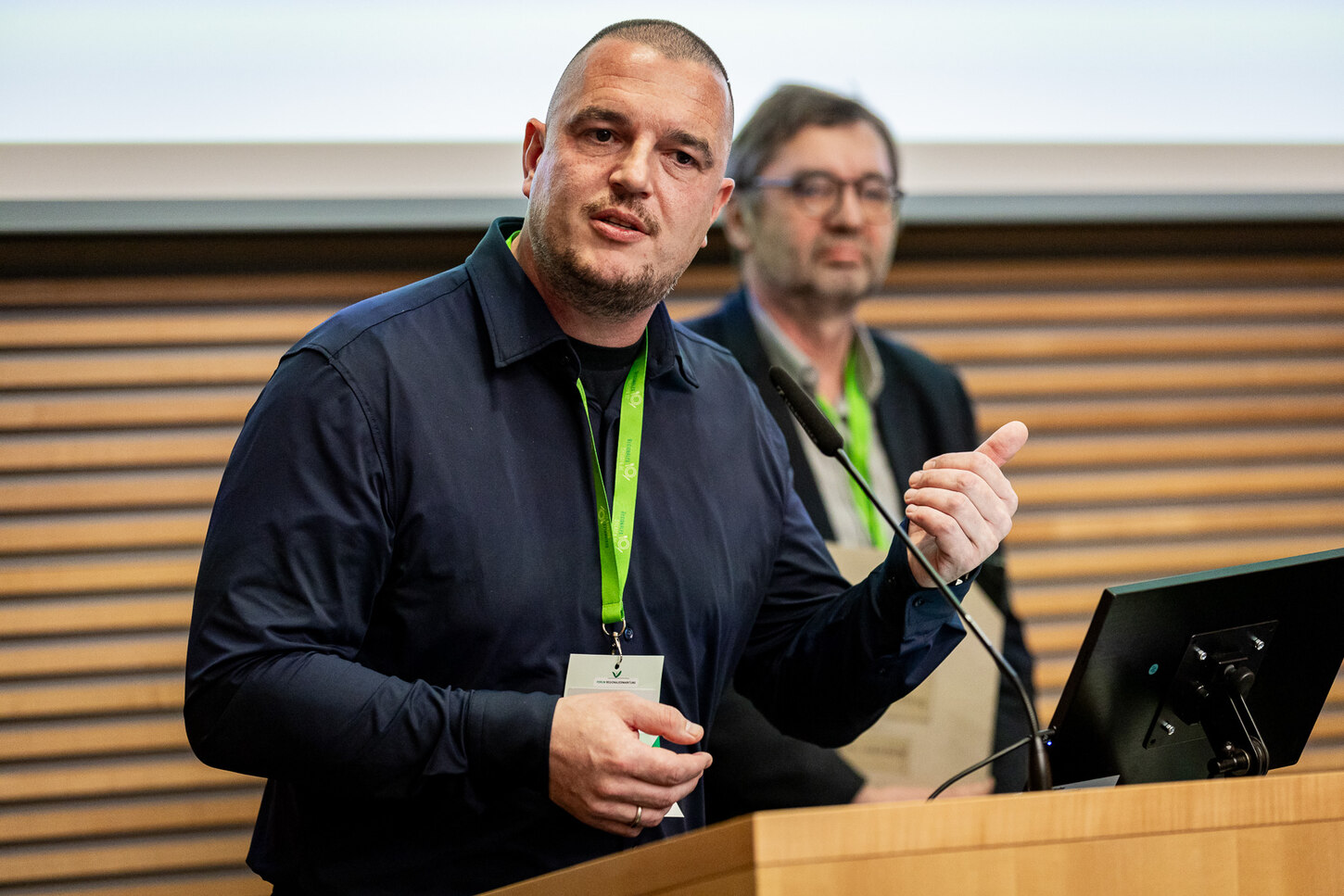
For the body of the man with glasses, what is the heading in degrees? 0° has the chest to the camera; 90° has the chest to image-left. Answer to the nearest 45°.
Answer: approximately 315°

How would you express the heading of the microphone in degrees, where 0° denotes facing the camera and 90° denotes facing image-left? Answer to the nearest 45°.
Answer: approximately 90°

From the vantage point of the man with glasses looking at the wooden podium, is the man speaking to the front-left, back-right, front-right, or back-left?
front-right

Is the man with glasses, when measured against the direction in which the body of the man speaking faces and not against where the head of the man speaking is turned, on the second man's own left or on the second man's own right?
on the second man's own left

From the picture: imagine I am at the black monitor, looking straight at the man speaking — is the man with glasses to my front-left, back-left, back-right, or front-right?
front-right

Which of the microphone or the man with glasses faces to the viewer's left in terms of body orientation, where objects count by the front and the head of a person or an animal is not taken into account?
the microphone

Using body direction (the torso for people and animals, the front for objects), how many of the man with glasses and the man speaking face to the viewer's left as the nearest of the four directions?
0

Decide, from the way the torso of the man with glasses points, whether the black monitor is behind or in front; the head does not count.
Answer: in front

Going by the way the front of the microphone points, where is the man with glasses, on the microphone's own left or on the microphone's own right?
on the microphone's own right
